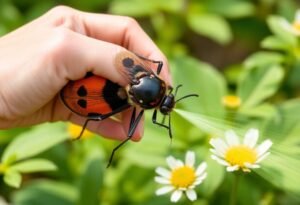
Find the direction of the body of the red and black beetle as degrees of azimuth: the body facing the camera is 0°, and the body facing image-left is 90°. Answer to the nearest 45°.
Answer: approximately 270°

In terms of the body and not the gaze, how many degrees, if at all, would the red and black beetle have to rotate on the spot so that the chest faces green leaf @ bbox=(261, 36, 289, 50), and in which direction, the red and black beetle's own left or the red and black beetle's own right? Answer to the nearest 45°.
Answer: approximately 45° to the red and black beetle's own left

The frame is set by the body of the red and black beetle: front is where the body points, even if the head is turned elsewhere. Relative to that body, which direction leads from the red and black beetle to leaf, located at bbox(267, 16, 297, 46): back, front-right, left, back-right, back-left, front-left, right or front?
front-left
